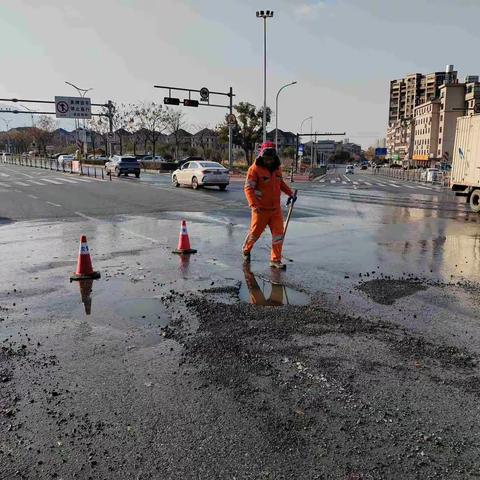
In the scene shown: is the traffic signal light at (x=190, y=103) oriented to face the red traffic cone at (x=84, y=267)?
yes

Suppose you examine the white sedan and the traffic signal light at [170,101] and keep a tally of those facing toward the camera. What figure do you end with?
1

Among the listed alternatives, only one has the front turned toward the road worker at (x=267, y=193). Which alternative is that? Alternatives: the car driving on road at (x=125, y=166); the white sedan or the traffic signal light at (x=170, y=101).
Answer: the traffic signal light

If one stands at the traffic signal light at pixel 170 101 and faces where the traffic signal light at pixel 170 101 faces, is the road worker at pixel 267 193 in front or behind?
in front

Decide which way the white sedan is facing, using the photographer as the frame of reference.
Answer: facing away from the viewer and to the left of the viewer

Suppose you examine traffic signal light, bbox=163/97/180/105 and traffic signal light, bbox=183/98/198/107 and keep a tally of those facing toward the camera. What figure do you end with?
2

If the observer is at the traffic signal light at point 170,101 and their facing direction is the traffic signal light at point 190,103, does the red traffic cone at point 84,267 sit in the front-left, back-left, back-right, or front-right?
back-right

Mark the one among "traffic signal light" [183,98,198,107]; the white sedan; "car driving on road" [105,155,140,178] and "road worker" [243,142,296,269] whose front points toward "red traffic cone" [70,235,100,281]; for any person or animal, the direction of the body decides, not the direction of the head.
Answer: the traffic signal light

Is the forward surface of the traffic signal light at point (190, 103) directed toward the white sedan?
yes

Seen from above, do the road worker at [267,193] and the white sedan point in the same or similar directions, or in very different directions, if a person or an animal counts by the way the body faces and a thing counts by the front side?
very different directions

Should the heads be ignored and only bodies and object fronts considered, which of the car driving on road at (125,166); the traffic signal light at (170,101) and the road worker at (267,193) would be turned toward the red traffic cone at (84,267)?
the traffic signal light

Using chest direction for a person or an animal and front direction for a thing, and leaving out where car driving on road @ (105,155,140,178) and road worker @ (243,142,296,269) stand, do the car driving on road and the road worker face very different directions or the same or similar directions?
very different directions
